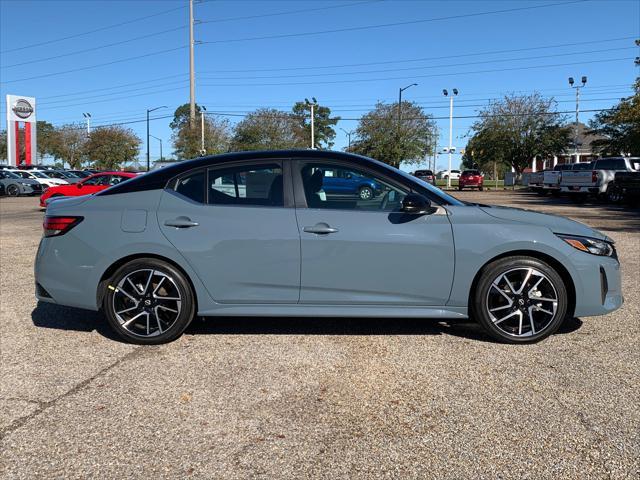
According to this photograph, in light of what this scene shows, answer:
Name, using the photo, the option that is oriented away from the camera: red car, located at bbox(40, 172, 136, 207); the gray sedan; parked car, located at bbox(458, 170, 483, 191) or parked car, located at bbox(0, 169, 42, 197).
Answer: parked car, located at bbox(458, 170, 483, 191)

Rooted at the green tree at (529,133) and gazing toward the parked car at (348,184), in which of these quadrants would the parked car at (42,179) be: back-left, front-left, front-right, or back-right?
front-right

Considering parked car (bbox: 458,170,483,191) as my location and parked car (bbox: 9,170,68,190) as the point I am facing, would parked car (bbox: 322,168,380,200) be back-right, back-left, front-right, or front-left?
front-left

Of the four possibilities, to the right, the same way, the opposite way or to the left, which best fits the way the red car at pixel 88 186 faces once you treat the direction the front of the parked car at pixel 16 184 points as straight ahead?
to the right

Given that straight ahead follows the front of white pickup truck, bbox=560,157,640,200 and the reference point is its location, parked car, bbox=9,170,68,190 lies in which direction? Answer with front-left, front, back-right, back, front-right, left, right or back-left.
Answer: back-left

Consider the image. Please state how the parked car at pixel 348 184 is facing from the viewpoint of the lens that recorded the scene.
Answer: facing to the right of the viewer

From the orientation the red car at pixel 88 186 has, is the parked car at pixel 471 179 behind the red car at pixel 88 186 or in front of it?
behind

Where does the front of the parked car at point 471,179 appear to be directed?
away from the camera

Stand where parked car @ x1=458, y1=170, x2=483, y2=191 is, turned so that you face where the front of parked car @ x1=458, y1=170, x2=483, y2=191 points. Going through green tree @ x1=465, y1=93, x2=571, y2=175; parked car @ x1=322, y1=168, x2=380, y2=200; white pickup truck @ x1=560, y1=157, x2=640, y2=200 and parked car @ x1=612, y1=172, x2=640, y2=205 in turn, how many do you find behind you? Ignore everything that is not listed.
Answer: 3

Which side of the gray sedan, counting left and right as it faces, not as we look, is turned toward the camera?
right
